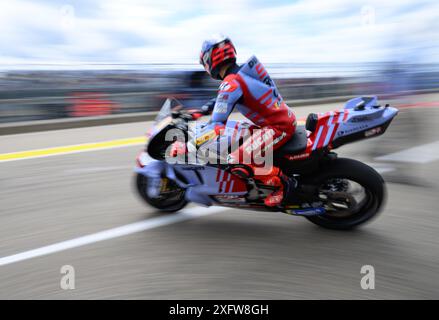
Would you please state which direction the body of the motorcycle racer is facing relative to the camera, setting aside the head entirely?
to the viewer's left

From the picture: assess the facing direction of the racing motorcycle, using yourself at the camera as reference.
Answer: facing to the left of the viewer
